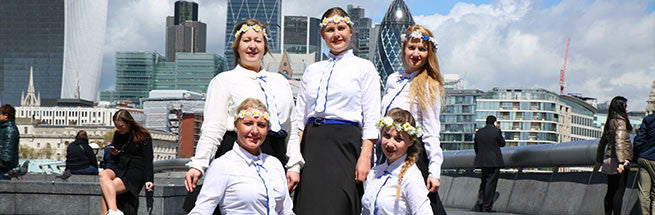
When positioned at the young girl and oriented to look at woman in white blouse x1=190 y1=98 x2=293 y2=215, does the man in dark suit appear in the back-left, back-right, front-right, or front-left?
back-right

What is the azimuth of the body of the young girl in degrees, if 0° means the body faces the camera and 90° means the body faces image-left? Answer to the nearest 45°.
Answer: approximately 45°

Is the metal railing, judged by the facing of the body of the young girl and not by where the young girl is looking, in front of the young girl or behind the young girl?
behind

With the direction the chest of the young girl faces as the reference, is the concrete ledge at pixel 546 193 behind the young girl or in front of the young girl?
behind

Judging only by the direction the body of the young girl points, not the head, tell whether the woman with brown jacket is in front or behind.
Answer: behind
